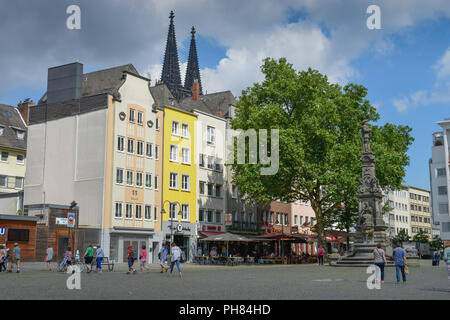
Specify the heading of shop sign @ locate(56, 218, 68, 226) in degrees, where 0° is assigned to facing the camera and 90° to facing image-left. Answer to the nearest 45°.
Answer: approximately 0°
